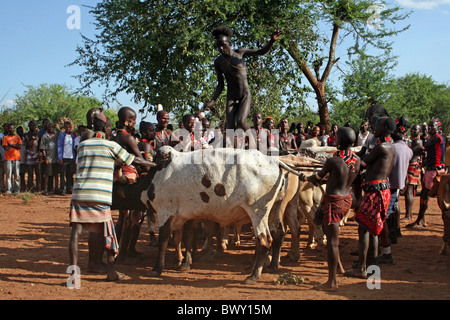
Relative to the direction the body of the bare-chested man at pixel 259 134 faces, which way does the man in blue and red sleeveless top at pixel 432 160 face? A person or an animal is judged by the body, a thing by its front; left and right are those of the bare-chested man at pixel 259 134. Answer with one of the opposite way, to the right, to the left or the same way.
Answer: to the right

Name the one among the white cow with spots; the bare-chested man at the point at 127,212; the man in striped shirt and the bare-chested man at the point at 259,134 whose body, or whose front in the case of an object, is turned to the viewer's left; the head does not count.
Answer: the white cow with spots

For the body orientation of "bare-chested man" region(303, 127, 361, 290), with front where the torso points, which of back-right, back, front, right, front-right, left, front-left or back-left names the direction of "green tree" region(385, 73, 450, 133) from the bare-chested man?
front-right

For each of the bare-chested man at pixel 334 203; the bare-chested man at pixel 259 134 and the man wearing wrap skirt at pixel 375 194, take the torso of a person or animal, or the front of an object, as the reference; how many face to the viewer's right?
0

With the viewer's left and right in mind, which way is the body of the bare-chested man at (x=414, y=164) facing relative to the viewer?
facing the viewer and to the left of the viewer

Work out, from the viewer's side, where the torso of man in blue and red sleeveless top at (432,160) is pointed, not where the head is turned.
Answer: to the viewer's left

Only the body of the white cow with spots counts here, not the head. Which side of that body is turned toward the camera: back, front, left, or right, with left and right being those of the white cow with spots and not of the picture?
left

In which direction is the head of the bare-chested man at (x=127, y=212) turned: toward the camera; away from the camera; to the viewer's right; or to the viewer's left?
to the viewer's right

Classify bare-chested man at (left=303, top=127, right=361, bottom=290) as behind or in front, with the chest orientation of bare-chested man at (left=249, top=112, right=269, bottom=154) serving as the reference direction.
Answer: in front

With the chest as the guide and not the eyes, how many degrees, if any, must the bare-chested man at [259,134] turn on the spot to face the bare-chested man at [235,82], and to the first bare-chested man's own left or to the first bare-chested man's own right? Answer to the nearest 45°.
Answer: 0° — they already face them
